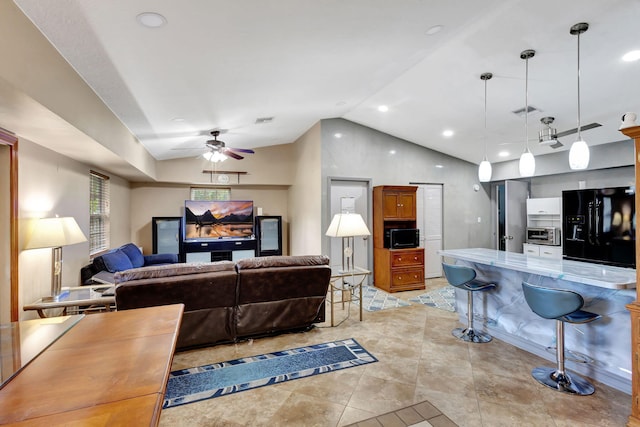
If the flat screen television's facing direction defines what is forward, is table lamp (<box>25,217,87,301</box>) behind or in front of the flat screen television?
in front

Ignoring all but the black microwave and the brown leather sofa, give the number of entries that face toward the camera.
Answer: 1

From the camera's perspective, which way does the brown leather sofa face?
away from the camera

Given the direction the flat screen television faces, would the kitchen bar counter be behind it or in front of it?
in front

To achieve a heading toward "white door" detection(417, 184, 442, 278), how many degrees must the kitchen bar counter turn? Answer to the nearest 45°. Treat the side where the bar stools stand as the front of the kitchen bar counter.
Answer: approximately 90° to its right

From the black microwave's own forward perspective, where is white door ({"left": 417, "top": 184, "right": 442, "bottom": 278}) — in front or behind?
behind

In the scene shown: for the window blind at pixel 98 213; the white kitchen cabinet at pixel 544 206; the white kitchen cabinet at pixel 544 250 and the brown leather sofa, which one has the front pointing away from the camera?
the brown leather sofa

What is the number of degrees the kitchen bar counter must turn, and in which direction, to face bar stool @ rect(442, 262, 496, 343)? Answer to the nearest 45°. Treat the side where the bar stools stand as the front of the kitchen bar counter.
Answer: approximately 45° to its right

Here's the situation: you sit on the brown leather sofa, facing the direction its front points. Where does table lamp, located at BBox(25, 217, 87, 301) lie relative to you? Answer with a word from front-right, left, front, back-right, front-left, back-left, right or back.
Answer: left

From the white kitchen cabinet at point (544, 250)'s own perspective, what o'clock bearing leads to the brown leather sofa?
The brown leather sofa is roughly at 1 o'clock from the white kitchen cabinet.

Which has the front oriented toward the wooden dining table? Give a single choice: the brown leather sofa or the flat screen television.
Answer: the flat screen television

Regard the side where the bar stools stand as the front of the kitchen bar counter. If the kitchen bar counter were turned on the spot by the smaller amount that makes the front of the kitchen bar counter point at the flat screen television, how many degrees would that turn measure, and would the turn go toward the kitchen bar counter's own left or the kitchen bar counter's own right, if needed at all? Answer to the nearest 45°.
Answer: approximately 45° to the kitchen bar counter's own right

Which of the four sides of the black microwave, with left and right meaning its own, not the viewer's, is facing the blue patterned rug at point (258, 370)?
front

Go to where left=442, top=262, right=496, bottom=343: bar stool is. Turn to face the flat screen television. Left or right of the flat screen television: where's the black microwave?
right

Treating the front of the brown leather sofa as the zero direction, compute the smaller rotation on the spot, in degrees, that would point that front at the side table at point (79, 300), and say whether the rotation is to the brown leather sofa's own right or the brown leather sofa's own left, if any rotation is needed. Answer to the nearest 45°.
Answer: approximately 90° to the brown leather sofa's own left
